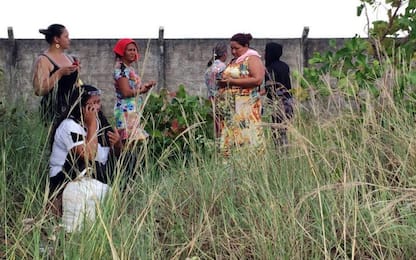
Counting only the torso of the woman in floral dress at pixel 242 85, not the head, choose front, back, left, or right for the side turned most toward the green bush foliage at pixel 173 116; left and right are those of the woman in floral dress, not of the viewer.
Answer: right

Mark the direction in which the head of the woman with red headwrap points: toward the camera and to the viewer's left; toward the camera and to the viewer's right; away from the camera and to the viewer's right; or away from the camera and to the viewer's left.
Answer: toward the camera and to the viewer's right

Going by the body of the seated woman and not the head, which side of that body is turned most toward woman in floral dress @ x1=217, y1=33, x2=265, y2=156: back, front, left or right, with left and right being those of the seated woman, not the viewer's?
left

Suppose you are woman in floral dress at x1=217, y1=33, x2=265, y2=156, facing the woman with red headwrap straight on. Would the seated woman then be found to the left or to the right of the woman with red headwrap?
left

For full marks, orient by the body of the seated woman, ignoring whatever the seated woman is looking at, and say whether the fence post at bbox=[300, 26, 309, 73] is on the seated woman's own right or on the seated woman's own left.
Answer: on the seated woman's own left

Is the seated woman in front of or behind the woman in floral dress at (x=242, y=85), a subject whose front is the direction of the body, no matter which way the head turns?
in front

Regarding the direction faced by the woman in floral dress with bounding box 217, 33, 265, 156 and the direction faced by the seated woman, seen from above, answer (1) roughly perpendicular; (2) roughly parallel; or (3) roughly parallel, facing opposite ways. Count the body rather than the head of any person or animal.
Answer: roughly perpendicular

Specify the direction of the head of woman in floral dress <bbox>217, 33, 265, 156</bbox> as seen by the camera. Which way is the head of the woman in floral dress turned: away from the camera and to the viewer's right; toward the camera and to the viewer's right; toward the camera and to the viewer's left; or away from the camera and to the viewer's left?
toward the camera and to the viewer's left

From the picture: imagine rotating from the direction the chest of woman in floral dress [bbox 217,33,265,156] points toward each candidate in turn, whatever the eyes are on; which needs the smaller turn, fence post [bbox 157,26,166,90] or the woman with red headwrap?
the woman with red headwrap

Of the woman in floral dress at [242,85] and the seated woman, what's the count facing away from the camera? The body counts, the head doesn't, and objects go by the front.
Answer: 0

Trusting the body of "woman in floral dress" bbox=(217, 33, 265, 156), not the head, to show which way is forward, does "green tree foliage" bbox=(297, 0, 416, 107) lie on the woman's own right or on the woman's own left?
on the woman's own left
